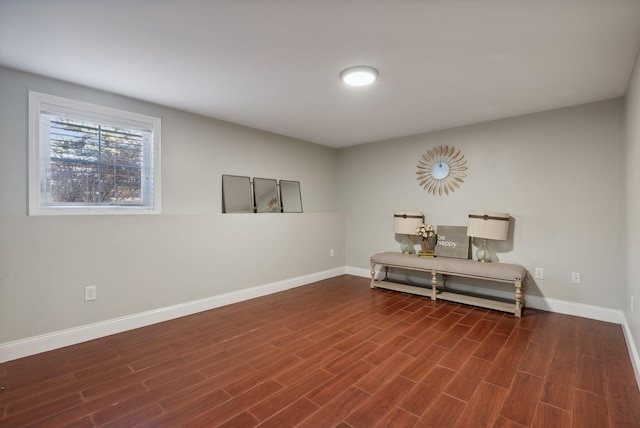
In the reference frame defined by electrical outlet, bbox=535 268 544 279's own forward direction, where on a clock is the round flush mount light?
The round flush mount light is roughly at 1 o'clock from the electrical outlet.

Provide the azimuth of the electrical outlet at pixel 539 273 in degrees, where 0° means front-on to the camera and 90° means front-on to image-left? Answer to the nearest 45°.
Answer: approximately 0°

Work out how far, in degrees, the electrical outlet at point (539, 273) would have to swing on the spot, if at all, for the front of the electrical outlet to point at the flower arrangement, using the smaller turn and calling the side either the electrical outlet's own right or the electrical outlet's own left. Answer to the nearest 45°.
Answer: approximately 90° to the electrical outlet's own right

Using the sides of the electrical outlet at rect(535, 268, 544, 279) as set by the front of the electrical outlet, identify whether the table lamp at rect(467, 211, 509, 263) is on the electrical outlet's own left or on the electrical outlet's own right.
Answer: on the electrical outlet's own right

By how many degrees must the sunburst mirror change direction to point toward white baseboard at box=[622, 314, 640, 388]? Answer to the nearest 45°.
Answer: approximately 45° to its left

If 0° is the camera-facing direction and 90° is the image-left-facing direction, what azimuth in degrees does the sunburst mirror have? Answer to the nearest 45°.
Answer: approximately 0°

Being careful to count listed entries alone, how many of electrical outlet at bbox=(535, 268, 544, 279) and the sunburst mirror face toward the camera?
2
